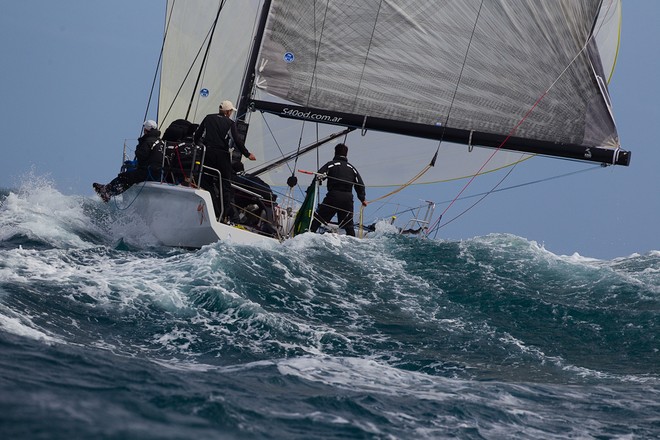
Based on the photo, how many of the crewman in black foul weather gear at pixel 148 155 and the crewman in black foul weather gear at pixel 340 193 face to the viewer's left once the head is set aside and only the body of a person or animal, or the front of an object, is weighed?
1

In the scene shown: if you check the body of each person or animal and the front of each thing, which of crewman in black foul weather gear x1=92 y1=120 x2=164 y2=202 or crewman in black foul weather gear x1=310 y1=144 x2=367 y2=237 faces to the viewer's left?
crewman in black foul weather gear x1=92 y1=120 x2=164 y2=202

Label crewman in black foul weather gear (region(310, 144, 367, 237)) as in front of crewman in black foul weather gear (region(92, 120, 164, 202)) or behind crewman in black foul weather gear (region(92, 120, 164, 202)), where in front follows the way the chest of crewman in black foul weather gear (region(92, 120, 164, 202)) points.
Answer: behind

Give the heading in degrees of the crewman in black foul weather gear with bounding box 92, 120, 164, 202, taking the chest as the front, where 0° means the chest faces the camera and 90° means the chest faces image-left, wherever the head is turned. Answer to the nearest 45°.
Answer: approximately 90°

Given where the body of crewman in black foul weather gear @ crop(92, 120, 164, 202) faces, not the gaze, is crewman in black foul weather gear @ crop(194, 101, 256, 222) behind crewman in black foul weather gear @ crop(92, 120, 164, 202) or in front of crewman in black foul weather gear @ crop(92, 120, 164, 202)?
behind

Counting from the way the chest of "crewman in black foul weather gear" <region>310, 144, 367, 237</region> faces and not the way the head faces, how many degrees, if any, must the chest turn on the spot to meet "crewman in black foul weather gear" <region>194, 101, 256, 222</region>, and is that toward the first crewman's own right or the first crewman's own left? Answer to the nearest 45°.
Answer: approximately 135° to the first crewman's own left
